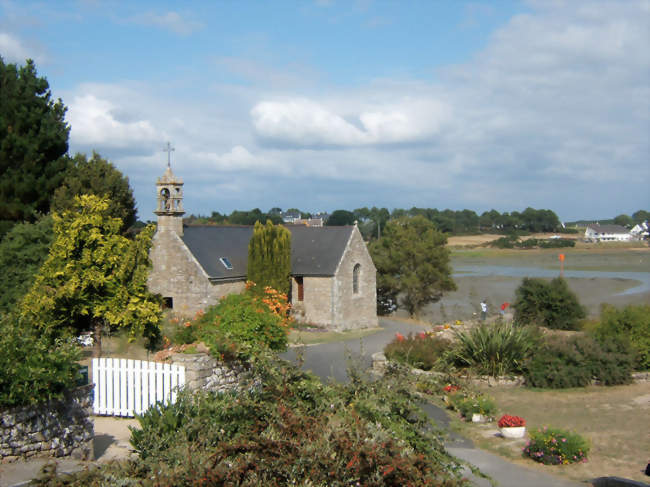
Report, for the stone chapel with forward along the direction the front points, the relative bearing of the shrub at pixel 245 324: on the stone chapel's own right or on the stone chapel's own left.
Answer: on the stone chapel's own left

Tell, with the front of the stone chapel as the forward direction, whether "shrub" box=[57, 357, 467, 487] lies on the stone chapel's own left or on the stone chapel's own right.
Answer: on the stone chapel's own left

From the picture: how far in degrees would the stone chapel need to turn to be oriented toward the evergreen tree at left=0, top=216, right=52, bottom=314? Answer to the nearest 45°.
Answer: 0° — it already faces it

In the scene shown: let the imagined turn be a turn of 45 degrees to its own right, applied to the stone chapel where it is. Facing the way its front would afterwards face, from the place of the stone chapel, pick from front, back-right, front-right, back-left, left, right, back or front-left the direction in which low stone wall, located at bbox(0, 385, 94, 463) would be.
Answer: left

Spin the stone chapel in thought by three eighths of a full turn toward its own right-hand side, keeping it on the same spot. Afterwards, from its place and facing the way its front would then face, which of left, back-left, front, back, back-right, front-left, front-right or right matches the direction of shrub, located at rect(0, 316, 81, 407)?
back

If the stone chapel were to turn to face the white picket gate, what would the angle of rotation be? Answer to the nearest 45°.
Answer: approximately 45° to its left

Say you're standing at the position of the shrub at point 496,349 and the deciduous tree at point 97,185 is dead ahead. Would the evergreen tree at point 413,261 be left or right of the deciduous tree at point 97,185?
right

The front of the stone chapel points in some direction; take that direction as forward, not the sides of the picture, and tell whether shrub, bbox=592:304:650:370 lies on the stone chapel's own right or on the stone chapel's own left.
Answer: on the stone chapel's own left

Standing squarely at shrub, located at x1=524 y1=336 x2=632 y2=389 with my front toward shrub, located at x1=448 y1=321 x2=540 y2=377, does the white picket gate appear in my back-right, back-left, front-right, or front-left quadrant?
front-left

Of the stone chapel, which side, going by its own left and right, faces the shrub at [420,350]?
left

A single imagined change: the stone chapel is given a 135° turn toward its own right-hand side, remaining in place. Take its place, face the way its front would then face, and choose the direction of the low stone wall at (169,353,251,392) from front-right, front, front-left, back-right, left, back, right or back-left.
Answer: back
